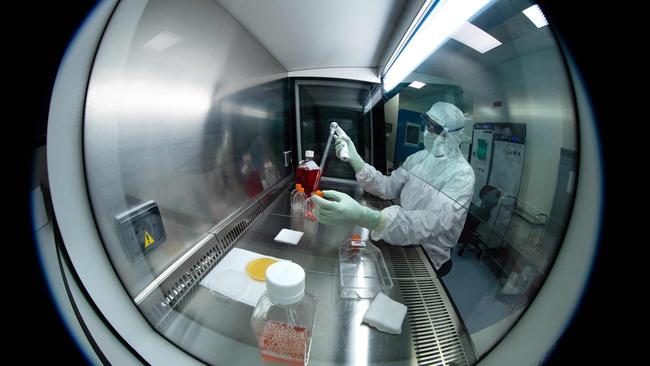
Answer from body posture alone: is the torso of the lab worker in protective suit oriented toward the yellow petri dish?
yes

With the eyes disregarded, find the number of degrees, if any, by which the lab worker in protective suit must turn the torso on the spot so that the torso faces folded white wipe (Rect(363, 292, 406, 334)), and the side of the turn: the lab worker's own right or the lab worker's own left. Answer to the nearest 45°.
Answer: approximately 45° to the lab worker's own left

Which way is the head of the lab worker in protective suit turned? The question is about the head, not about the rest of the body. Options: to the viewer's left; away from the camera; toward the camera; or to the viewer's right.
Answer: to the viewer's left

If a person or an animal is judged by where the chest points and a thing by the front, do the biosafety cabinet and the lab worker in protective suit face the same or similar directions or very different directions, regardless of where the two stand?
very different directions

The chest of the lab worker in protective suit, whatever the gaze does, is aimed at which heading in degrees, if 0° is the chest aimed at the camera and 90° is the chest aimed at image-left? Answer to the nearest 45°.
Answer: approximately 45°
